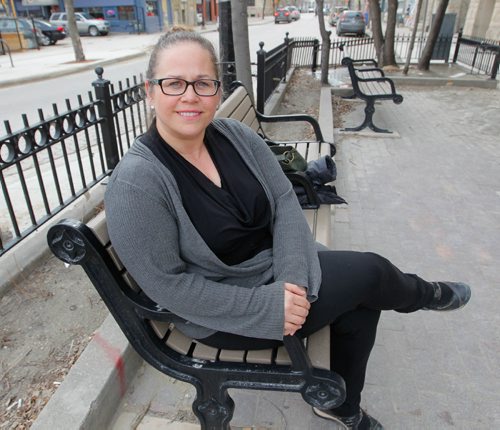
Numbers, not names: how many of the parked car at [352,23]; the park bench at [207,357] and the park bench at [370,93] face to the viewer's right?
2

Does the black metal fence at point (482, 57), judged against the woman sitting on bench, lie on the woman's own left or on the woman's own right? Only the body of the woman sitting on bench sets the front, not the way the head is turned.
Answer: on the woman's own left

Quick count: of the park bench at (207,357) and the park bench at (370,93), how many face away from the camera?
0

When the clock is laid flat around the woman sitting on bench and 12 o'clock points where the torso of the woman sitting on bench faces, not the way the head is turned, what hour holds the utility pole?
The utility pole is roughly at 7 o'clock from the woman sitting on bench.

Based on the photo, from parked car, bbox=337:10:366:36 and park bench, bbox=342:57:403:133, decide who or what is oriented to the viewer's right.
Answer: the park bench

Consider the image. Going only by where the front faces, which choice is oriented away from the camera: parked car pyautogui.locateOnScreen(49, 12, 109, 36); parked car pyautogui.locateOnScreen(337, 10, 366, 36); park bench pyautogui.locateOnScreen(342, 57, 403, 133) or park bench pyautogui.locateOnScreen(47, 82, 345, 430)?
parked car pyautogui.locateOnScreen(337, 10, 366, 36)

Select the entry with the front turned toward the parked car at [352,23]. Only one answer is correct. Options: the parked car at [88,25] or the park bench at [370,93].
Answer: the parked car at [88,25]

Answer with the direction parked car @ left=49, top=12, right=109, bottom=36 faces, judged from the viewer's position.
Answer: facing the viewer and to the right of the viewer

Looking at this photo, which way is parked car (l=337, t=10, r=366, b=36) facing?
away from the camera

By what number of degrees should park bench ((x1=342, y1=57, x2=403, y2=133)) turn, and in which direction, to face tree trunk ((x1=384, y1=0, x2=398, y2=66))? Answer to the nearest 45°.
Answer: approximately 90° to its left

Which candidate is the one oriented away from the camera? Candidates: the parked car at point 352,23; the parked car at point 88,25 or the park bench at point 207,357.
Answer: the parked car at point 352,23

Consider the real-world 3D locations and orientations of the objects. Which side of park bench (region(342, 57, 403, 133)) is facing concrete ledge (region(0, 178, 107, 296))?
right

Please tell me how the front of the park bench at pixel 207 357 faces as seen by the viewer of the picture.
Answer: facing to the right of the viewer

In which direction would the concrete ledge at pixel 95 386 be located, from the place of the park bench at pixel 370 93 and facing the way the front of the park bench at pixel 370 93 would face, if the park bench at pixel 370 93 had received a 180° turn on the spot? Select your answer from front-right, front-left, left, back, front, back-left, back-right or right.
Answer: left
